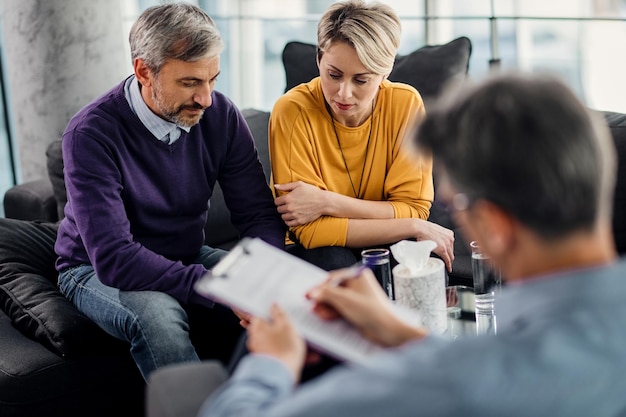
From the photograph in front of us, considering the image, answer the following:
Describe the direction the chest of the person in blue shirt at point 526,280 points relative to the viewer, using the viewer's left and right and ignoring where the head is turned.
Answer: facing away from the viewer and to the left of the viewer

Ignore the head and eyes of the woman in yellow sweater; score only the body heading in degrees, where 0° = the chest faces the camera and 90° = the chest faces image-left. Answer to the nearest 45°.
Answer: approximately 0°

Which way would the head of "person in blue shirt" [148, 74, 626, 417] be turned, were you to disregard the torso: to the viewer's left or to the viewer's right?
to the viewer's left

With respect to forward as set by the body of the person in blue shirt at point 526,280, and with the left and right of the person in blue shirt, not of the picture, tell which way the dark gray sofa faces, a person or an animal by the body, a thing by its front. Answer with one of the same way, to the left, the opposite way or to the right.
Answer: the opposite way

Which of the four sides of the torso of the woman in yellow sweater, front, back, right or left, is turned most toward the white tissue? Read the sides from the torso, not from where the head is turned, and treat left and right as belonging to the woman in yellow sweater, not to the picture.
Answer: front

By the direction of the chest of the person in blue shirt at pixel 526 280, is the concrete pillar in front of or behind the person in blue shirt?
in front

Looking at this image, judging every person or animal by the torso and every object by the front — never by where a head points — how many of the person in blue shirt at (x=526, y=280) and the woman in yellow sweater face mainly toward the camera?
1

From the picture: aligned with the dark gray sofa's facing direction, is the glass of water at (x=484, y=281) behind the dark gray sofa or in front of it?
in front

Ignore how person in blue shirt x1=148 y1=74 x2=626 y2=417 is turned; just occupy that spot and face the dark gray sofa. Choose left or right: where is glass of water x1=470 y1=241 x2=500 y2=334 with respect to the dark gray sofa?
right
